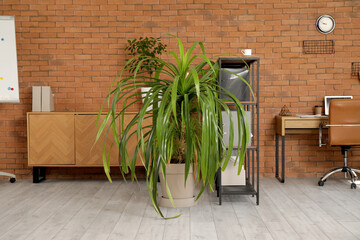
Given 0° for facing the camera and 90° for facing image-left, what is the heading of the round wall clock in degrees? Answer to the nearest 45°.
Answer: approximately 0°

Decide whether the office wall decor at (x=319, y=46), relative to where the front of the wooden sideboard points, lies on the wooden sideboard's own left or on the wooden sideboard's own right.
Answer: on the wooden sideboard's own left

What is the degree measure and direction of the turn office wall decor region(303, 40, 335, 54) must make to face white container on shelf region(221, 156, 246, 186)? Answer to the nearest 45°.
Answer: approximately 45° to its right

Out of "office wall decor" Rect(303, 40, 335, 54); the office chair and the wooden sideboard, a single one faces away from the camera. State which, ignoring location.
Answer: the office chair

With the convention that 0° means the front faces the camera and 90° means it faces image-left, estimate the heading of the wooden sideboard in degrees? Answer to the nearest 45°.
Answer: approximately 0°

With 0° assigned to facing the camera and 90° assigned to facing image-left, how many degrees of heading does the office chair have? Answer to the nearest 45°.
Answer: approximately 180°

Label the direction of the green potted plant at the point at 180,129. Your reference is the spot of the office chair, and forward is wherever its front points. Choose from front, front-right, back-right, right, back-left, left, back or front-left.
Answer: back-left

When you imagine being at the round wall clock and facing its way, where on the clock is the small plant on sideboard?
The small plant on sideboard is roughly at 2 o'clock from the round wall clock.

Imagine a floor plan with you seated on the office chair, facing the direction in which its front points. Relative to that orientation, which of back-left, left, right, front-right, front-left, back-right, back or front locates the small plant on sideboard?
left
